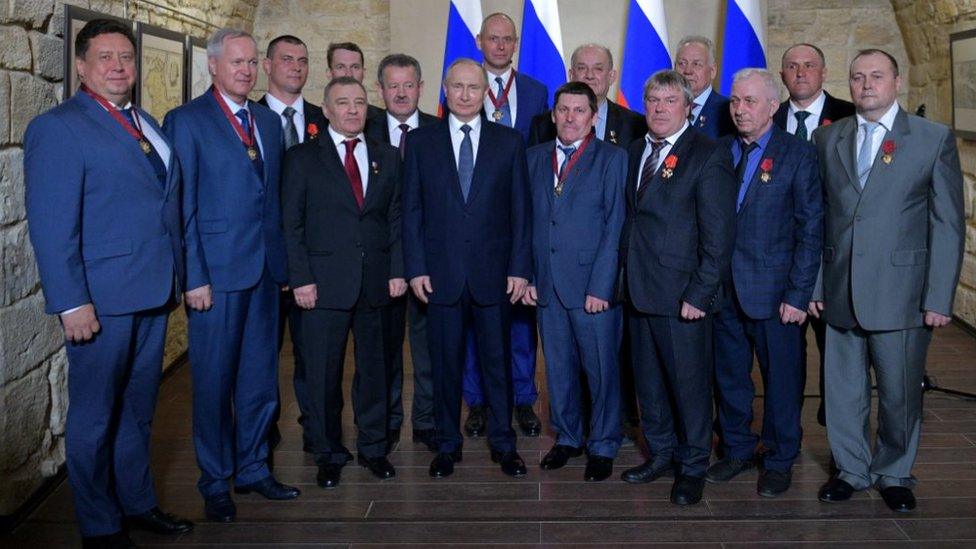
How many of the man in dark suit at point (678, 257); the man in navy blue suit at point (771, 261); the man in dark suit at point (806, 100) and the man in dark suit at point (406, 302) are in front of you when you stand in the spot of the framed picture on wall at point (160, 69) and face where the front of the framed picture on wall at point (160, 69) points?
4

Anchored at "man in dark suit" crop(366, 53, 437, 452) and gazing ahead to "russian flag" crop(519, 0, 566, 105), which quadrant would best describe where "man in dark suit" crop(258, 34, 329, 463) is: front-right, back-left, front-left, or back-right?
back-left

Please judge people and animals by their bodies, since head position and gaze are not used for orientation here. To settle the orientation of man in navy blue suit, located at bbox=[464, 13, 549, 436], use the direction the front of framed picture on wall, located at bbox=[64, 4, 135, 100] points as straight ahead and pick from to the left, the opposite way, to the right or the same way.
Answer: to the right

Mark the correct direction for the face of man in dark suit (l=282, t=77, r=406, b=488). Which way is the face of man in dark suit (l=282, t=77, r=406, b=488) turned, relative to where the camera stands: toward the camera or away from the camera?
toward the camera

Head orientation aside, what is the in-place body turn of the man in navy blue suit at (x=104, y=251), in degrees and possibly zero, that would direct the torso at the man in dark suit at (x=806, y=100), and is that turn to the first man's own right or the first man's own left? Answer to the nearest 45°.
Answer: approximately 45° to the first man's own left

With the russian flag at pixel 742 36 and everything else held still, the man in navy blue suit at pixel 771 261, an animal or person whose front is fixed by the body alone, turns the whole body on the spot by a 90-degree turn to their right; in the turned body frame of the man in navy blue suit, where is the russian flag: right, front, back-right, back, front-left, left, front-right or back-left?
front-right

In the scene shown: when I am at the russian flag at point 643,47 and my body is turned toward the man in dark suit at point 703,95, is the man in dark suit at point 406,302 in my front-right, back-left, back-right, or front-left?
front-right

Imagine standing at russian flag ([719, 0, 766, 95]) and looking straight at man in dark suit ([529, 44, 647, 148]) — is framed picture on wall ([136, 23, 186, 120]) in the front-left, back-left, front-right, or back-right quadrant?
front-right

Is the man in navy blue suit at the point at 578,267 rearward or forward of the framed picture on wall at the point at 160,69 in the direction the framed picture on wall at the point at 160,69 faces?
forward

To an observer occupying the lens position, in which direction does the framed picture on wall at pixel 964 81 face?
facing the viewer and to the left of the viewer

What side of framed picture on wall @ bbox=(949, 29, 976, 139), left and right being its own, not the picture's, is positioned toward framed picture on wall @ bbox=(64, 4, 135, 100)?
front

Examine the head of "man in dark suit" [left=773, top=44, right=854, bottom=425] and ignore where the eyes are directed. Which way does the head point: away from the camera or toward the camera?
toward the camera

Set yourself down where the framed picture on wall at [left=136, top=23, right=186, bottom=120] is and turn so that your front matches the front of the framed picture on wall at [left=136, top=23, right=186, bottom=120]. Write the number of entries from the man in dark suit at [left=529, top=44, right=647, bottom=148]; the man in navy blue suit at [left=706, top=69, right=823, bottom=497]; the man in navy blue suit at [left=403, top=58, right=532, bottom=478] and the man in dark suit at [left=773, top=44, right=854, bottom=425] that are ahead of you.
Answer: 4

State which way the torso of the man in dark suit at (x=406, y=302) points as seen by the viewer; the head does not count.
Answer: toward the camera
